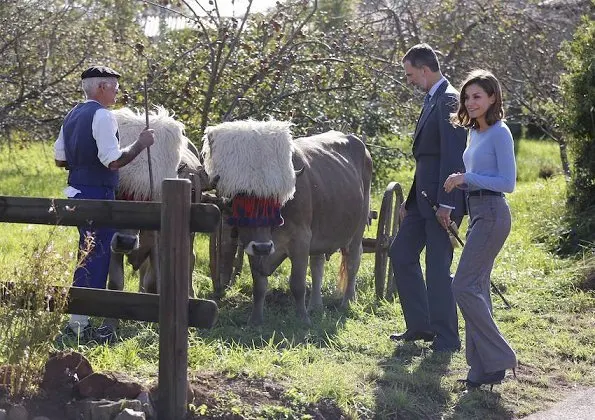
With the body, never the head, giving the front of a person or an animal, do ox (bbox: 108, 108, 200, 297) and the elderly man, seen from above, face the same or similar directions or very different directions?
very different directions

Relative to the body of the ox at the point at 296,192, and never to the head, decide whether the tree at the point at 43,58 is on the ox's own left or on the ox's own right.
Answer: on the ox's own right

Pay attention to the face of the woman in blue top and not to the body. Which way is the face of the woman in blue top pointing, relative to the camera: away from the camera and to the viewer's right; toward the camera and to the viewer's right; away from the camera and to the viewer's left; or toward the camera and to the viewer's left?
toward the camera and to the viewer's left

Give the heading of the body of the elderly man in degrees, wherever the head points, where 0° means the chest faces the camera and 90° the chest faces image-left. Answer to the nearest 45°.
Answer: approximately 225°

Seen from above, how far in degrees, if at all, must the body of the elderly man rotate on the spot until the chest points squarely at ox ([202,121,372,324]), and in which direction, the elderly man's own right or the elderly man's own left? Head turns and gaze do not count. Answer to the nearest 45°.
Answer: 0° — they already face it

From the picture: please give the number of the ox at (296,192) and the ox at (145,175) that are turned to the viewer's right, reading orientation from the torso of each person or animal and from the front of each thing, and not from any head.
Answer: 0

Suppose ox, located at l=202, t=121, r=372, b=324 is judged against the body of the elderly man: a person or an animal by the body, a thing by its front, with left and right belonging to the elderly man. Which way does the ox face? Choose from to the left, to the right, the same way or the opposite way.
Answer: the opposite way

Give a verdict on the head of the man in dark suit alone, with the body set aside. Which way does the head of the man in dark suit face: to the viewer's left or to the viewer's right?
to the viewer's left

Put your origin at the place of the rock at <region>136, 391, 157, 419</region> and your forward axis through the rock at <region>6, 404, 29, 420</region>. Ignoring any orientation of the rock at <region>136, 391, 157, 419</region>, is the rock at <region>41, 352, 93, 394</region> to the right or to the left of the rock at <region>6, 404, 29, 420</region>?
right

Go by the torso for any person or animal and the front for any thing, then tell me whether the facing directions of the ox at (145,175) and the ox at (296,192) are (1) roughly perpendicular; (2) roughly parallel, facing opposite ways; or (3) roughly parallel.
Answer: roughly parallel

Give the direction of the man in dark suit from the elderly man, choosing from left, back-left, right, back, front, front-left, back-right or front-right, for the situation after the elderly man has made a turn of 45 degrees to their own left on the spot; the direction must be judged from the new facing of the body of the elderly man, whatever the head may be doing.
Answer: right

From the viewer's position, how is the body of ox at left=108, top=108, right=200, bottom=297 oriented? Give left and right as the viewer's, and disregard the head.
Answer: facing the viewer and to the left of the viewer

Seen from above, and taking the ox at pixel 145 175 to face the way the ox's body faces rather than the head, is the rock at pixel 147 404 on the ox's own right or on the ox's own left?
on the ox's own left

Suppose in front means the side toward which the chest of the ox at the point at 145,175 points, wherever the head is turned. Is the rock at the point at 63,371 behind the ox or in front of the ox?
in front

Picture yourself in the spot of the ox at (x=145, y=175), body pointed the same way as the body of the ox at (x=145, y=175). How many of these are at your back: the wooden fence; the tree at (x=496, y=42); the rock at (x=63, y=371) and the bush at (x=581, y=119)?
2

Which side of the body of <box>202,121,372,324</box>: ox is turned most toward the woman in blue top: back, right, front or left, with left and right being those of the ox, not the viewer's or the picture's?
left

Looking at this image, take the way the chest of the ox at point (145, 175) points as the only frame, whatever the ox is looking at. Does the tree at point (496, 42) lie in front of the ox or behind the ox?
behind

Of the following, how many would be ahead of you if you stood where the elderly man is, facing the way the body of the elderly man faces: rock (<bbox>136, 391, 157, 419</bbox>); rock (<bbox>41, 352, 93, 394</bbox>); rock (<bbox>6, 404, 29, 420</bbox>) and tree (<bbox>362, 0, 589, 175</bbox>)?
1

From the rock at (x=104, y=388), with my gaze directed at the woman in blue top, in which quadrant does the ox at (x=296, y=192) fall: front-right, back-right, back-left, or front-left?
front-left

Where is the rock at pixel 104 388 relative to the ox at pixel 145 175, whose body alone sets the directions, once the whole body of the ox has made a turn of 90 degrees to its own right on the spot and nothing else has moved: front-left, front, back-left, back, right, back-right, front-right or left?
back-left
